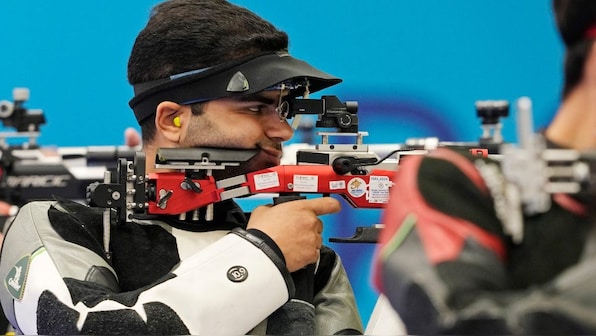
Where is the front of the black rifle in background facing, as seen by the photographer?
facing to the right of the viewer

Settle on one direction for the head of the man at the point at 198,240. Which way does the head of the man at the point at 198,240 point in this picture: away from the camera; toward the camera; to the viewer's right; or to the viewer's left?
to the viewer's right

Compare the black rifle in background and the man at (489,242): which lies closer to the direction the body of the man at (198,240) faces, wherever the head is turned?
the man

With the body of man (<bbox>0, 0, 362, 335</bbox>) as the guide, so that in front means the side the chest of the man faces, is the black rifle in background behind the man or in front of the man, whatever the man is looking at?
behind

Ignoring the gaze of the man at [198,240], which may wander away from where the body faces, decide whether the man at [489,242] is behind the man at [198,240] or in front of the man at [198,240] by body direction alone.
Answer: in front

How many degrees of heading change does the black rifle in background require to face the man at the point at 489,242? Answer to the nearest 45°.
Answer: approximately 90° to its right

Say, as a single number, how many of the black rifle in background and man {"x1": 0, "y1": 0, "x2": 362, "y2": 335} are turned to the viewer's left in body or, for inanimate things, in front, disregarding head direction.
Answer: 0

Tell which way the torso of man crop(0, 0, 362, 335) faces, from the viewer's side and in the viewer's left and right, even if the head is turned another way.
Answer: facing the viewer and to the right of the viewer
